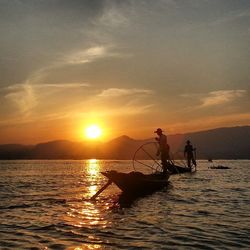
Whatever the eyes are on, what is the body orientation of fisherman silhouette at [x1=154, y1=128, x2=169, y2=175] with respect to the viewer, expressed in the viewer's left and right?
facing to the left of the viewer
